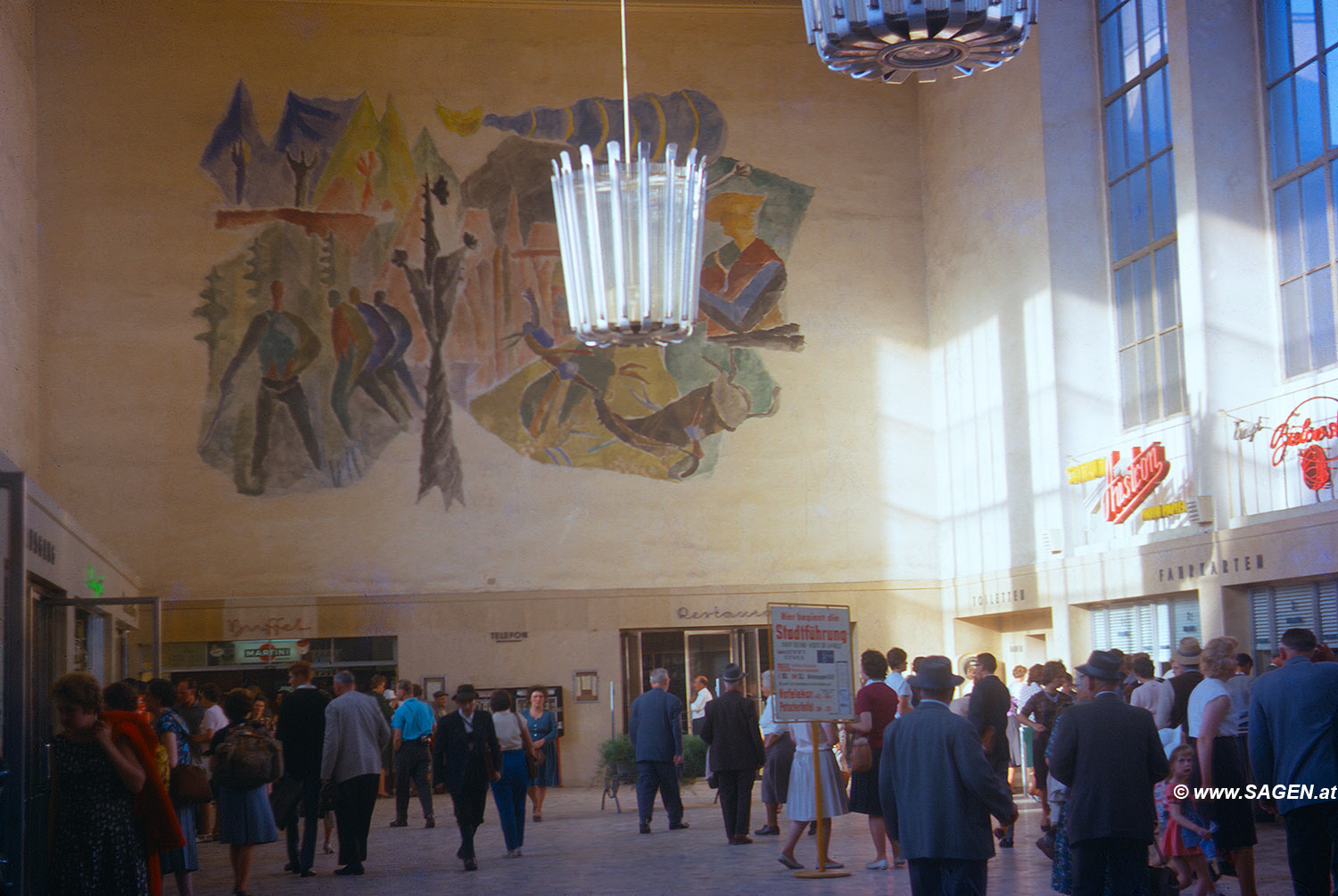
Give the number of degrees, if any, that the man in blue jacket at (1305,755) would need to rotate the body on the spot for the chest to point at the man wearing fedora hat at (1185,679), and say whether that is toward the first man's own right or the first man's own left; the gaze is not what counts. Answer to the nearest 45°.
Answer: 0° — they already face them

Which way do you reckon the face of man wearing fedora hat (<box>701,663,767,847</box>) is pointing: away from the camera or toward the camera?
away from the camera

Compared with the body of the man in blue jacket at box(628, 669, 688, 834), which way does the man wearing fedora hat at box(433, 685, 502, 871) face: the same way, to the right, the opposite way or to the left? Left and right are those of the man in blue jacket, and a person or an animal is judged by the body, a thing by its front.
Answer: the opposite way

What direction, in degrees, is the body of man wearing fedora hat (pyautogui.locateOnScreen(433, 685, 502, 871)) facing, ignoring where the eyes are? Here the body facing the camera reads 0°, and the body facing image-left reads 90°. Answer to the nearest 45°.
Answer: approximately 0°

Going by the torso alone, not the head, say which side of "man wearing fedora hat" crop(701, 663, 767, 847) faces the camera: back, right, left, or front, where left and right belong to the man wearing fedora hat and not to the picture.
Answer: back

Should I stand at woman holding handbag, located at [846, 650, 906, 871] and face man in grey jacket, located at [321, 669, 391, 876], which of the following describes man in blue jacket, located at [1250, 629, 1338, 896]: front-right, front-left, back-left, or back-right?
back-left

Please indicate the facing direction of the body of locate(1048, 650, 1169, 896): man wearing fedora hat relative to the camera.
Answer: away from the camera

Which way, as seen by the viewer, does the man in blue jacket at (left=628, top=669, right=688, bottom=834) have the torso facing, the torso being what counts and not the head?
away from the camera

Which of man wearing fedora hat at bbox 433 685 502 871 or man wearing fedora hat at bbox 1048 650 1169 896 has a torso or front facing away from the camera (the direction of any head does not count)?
man wearing fedora hat at bbox 1048 650 1169 896

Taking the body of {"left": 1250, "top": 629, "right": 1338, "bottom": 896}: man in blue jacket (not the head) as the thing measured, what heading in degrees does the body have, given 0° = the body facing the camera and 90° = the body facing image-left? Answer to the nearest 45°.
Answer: approximately 180°
